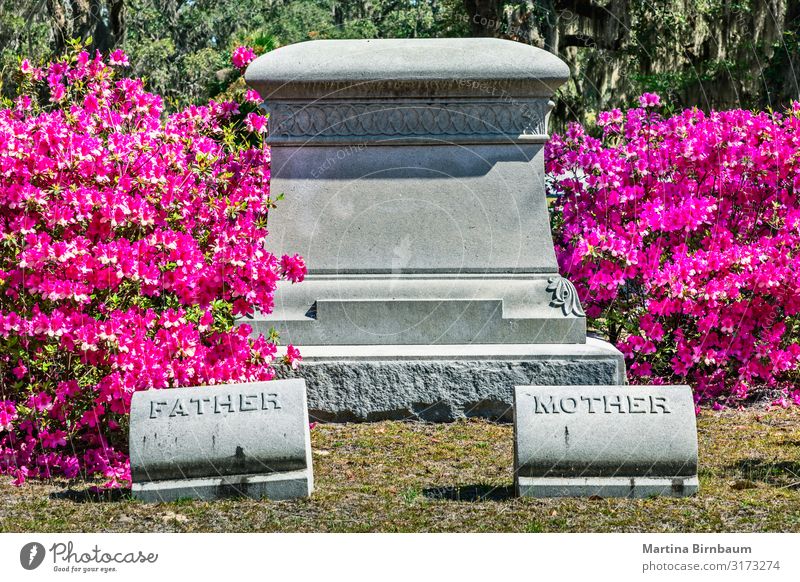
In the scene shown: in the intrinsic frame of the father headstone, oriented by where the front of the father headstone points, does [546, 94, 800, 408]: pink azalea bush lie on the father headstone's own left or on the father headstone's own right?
on the father headstone's own left

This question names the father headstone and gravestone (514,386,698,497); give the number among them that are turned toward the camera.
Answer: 2

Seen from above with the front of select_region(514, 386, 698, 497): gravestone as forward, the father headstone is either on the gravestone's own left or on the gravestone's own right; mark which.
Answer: on the gravestone's own right

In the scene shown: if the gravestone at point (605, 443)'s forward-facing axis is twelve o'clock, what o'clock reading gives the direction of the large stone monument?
The large stone monument is roughly at 5 o'clock from the gravestone.

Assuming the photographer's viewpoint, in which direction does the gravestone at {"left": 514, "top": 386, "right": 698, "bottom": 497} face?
facing the viewer

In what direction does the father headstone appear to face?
toward the camera

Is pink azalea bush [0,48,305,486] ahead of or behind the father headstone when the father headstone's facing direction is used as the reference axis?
behind

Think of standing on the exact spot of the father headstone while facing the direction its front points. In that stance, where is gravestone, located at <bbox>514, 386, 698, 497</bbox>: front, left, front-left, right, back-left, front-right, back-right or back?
left
